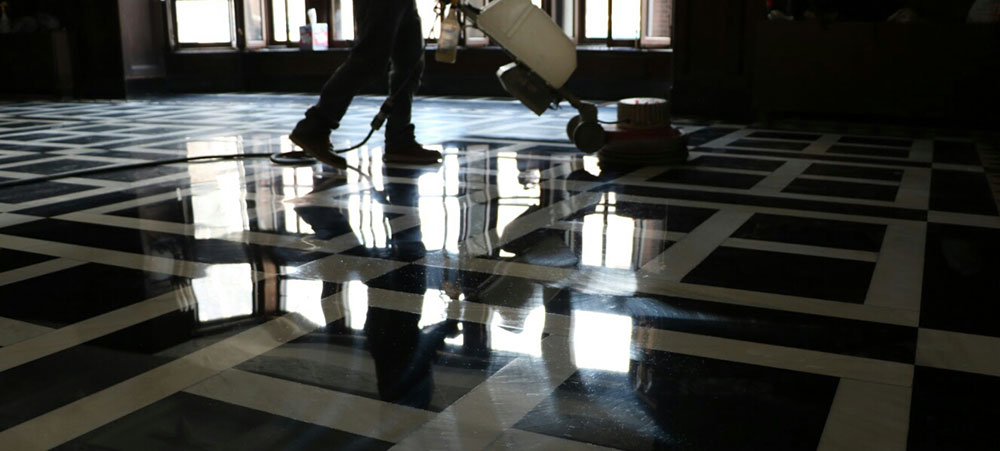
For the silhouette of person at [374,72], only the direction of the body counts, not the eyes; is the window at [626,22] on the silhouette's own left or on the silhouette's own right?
on the silhouette's own left

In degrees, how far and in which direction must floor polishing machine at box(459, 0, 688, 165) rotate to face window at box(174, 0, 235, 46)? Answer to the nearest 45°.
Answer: approximately 135° to its left

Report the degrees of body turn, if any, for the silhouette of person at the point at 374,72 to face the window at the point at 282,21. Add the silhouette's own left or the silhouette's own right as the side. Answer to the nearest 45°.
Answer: approximately 90° to the silhouette's own left

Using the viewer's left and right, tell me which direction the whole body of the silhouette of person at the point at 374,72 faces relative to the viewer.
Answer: facing to the right of the viewer

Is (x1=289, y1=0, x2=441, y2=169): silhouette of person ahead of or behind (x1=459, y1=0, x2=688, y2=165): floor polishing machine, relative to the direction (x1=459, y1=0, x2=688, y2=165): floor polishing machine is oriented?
behind

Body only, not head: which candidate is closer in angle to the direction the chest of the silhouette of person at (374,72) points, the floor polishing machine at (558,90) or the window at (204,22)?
the floor polishing machine

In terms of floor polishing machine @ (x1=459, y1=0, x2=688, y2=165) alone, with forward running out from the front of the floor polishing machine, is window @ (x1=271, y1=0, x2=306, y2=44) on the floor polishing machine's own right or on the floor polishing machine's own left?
on the floor polishing machine's own left

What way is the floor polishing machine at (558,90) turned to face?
to the viewer's right
